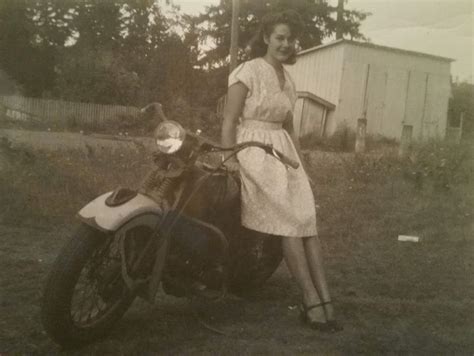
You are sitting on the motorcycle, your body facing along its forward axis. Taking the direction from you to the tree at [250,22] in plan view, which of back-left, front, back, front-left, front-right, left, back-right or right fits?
back-right

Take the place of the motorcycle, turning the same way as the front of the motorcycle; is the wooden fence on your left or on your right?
on your right

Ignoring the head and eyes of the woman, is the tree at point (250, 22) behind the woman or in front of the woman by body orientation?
behind

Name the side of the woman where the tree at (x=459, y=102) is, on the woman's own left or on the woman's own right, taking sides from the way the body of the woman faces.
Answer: on the woman's own left

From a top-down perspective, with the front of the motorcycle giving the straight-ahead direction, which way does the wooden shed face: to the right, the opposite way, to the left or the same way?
to the left

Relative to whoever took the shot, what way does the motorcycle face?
facing the viewer and to the left of the viewer

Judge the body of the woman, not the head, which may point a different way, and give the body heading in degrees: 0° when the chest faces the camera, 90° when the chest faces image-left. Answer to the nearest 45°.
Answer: approximately 315°

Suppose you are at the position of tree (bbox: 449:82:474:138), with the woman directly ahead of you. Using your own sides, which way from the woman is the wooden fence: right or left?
right

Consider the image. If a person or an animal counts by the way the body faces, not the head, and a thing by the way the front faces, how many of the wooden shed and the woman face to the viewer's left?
0

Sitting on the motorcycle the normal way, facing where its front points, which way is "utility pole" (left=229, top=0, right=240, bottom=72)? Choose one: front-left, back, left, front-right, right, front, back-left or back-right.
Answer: back-right

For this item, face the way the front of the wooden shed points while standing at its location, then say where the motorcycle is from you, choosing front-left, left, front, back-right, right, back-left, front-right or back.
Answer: front-right

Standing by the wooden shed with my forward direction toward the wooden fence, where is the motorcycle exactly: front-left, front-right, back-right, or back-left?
front-left

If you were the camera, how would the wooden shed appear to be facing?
facing the viewer and to the right of the viewer
